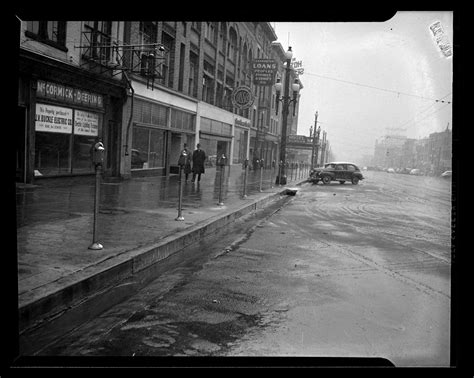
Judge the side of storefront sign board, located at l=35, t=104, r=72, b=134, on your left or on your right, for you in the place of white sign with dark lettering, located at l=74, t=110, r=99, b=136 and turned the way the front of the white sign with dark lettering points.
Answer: on your right

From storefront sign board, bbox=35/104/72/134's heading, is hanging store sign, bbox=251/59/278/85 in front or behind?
in front

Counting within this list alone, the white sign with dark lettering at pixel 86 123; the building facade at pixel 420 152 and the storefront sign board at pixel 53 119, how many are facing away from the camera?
0

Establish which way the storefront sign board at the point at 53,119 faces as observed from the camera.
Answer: facing the viewer and to the right of the viewer

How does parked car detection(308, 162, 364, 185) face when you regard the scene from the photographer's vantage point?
facing the viewer and to the left of the viewer

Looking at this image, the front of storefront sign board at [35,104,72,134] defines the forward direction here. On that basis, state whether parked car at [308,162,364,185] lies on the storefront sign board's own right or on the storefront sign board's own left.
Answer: on the storefront sign board's own left

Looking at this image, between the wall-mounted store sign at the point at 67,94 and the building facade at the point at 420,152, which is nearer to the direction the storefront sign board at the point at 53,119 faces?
the building facade

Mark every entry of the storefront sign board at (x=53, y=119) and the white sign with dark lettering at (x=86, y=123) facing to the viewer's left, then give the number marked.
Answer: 0

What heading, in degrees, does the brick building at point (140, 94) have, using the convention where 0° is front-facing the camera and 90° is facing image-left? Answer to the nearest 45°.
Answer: approximately 315°

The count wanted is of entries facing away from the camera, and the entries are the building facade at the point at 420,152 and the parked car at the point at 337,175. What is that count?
0

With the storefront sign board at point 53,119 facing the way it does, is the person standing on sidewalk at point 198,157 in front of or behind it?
in front

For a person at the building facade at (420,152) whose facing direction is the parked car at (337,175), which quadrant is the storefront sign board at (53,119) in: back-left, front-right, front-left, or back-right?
front-left
